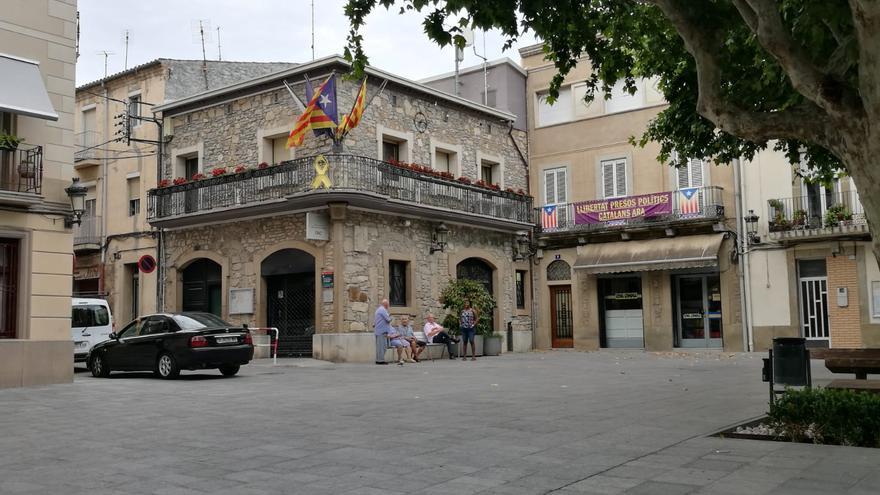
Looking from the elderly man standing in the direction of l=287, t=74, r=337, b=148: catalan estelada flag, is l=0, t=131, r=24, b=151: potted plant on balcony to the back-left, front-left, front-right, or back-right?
front-left

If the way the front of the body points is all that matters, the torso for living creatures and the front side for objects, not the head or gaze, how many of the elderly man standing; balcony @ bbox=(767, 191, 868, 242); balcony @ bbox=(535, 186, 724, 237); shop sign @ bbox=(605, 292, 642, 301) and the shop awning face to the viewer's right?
1

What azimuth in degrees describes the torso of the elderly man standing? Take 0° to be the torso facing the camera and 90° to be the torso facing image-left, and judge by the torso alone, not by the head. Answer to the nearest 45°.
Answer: approximately 270°

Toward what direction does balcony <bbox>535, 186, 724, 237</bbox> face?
toward the camera

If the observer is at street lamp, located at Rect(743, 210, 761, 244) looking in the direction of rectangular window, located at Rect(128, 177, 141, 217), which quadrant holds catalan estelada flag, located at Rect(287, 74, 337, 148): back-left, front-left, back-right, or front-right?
front-left

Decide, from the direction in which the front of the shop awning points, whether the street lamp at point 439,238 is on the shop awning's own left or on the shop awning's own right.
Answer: on the shop awning's own right

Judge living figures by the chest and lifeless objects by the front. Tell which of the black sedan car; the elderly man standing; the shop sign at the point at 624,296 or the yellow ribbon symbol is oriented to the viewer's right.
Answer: the elderly man standing

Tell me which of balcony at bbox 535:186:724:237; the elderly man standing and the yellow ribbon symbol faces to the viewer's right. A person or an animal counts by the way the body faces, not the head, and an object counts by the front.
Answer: the elderly man standing

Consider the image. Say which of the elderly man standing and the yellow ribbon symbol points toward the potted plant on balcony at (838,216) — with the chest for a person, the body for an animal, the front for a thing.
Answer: the elderly man standing

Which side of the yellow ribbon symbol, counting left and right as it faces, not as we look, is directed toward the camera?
front

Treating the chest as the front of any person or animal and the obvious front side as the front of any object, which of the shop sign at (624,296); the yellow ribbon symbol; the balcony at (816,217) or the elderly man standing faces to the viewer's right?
the elderly man standing

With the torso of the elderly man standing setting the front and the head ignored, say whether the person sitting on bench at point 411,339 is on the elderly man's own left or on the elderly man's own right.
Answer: on the elderly man's own left

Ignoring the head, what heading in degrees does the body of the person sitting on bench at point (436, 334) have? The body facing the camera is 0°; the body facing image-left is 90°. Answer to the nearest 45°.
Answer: approximately 315°

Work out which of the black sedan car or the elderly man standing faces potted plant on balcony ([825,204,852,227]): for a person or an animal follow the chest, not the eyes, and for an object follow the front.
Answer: the elderly man standing

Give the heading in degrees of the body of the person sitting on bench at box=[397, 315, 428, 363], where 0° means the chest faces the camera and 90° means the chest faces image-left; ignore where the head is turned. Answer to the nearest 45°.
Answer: approximately 315°

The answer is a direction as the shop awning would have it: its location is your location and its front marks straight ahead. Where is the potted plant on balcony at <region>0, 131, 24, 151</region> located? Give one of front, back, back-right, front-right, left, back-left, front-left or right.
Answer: front-right

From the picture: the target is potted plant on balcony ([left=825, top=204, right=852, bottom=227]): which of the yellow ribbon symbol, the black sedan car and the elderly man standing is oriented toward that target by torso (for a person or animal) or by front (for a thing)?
the elderly man standing

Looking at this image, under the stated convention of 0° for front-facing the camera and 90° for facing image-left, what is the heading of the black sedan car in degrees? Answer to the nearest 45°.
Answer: approximately 135°

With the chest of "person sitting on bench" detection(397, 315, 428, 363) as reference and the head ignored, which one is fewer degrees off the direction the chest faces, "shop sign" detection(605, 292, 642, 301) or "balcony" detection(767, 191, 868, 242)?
the balcony

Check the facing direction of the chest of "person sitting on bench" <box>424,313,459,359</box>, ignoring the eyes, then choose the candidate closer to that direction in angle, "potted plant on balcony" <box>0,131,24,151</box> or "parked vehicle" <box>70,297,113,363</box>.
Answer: the potted plant on balcony
